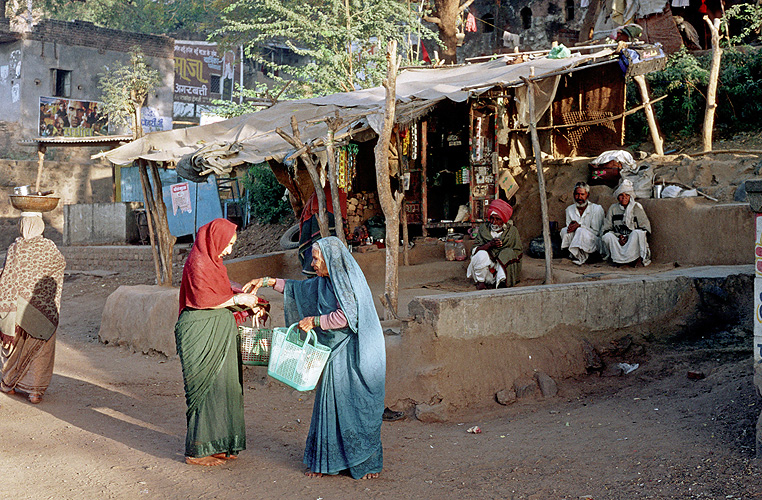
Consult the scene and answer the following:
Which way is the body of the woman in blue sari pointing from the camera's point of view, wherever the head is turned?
to the viewer's left

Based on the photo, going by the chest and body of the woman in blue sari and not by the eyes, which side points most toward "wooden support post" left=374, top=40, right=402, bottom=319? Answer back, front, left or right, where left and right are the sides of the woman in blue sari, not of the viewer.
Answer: right

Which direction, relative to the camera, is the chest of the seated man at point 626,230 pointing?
toward the camera

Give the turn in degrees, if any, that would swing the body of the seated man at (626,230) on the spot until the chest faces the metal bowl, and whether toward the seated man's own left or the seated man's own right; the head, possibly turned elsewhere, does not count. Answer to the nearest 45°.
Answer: approximately 45° to the seated man's own right

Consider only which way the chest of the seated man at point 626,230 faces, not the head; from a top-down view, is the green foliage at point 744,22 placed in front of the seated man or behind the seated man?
behind

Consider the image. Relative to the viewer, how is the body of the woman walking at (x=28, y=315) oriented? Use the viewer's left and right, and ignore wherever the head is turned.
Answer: facing away from the viewer

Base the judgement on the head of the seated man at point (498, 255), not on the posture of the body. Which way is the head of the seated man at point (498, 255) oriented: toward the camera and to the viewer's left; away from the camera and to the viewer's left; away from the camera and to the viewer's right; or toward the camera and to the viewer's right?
toward the camera and to the viewer's left

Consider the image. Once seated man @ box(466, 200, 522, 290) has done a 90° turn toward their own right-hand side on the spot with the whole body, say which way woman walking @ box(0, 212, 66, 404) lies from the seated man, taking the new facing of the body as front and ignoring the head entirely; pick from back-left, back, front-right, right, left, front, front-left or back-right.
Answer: left

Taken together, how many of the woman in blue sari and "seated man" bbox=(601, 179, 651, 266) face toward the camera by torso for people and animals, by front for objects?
1

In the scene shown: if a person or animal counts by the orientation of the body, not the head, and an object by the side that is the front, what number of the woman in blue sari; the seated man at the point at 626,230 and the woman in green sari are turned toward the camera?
1
